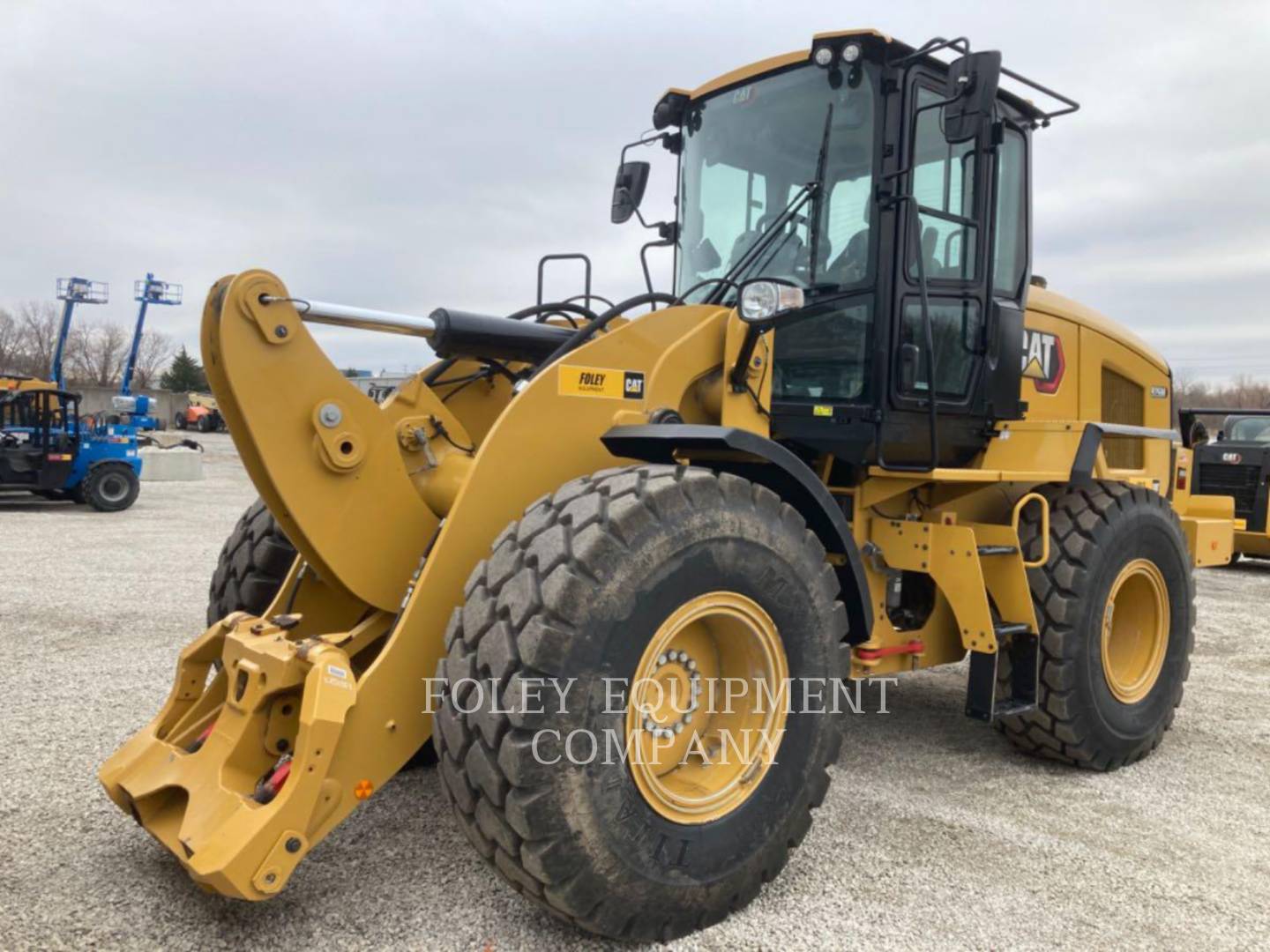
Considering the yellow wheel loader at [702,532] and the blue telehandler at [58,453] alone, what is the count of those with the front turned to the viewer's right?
0

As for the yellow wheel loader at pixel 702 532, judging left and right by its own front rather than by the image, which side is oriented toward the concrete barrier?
right

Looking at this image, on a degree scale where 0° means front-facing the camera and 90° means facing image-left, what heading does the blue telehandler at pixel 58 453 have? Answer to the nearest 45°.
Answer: approximately 90°
